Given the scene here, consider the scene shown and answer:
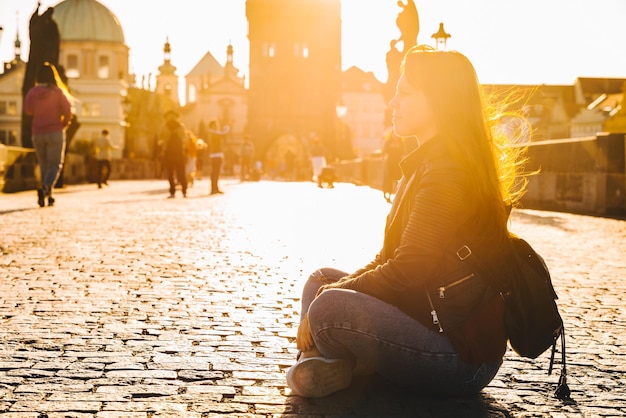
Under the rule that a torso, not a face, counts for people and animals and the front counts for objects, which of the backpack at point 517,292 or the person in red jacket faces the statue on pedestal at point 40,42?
the person in red jacket

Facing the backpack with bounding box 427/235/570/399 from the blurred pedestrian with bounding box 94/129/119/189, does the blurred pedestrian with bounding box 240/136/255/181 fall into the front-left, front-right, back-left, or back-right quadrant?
back-left

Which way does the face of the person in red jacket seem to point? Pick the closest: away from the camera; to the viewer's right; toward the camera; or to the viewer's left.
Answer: away from the camera

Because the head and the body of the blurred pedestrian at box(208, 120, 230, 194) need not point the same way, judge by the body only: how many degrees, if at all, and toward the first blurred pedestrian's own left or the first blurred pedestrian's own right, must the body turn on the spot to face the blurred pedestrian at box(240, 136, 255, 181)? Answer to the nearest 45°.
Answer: approximately 90° to the first blurred pedestrian's own left

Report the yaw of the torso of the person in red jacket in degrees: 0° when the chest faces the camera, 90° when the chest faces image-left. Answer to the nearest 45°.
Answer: approximately 180°

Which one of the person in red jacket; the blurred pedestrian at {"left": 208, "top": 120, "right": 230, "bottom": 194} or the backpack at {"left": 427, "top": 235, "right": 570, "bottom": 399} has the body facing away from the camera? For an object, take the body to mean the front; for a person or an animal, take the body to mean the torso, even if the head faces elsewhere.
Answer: the person in red jacket

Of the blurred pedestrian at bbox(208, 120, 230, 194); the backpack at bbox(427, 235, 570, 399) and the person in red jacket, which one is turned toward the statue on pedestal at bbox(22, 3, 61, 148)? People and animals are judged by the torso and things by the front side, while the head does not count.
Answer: the person in red jacket

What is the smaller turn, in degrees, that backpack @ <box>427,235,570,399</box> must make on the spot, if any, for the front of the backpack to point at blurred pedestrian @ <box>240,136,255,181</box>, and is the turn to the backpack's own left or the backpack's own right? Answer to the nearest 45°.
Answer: approximately 90° to the backpack's own left

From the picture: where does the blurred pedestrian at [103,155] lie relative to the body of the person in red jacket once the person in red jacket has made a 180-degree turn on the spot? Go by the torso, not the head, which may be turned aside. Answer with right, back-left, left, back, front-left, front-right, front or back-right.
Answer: back

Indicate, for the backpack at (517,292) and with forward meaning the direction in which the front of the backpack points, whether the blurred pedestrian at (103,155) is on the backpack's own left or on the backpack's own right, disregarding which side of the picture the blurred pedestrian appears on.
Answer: on the backpack's own left

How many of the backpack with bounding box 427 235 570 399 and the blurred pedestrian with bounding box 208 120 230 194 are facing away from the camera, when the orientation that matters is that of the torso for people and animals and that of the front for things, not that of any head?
0

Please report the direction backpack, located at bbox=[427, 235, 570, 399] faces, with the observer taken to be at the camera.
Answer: facing to the right of the viewer

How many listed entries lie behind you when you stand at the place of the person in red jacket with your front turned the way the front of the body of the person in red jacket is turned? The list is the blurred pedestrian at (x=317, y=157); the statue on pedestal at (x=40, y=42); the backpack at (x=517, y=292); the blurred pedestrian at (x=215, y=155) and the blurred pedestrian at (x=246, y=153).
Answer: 1

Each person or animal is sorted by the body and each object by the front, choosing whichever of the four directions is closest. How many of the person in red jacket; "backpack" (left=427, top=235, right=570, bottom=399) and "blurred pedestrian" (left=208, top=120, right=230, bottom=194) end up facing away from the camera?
1
